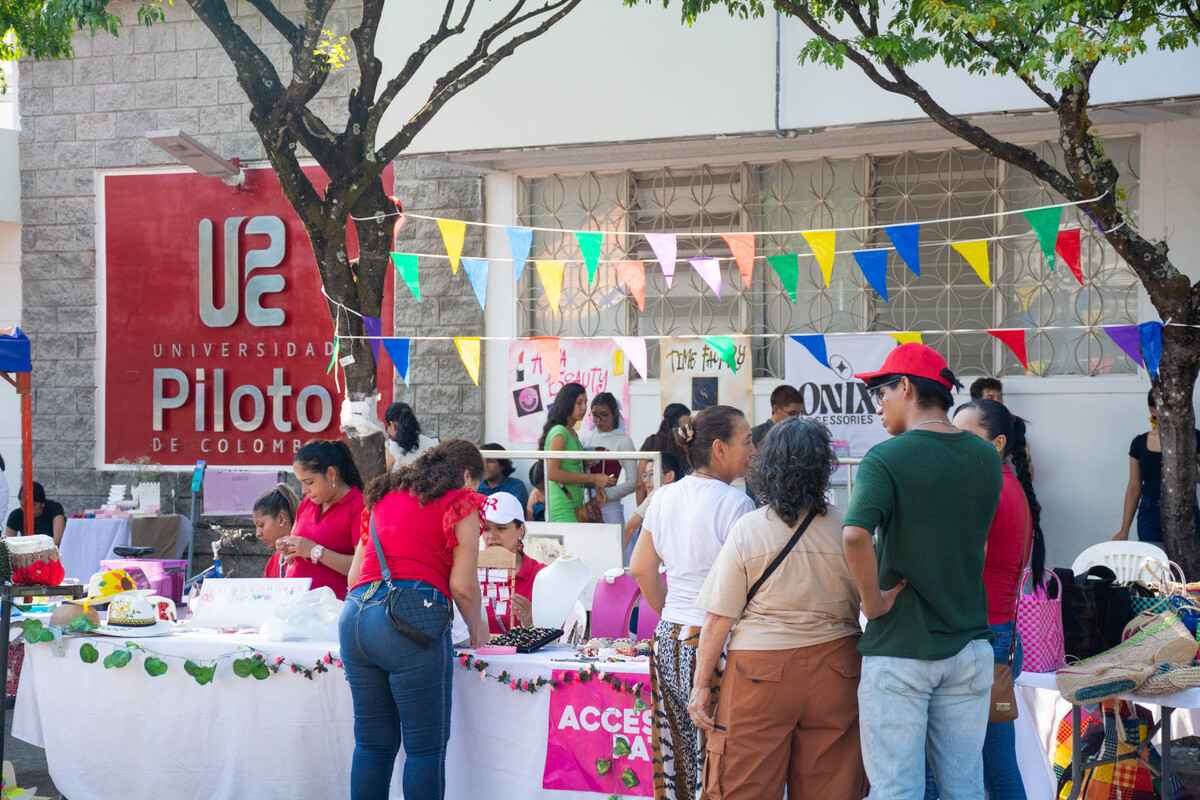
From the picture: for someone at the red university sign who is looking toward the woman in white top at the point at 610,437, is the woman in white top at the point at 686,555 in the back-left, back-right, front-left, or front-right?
front-right

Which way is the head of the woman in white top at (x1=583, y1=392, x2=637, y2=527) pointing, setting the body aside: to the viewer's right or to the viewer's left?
to the viewer's left

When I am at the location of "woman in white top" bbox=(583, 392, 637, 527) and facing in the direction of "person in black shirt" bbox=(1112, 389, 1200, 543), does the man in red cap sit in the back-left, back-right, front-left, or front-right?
front-right

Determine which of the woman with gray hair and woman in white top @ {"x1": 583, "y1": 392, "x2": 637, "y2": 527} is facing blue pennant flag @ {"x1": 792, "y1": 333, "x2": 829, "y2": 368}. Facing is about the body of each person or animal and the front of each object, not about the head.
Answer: the woman with gray hair

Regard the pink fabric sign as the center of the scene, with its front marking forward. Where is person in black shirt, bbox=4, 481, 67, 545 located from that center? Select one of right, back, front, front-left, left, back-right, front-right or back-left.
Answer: back-right

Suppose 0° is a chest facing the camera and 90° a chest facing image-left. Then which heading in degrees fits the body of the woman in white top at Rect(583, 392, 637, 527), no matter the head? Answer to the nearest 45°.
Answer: approximately 45°

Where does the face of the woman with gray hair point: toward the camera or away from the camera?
away from the camera

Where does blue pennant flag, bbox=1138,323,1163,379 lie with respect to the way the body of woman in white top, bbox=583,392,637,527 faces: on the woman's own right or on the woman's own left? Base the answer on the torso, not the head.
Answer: on the woman's own left

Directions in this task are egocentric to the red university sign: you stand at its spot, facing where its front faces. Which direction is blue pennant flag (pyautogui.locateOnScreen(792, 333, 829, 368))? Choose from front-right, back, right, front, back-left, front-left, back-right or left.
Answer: front-left

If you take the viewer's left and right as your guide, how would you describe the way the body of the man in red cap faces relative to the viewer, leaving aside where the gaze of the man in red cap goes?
facing away from the viewer and to the left of the viewer

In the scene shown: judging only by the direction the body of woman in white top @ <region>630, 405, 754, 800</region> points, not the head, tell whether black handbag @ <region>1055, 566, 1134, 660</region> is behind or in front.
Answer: in front

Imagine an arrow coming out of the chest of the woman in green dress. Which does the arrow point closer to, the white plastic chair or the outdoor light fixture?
the white plastic chair
